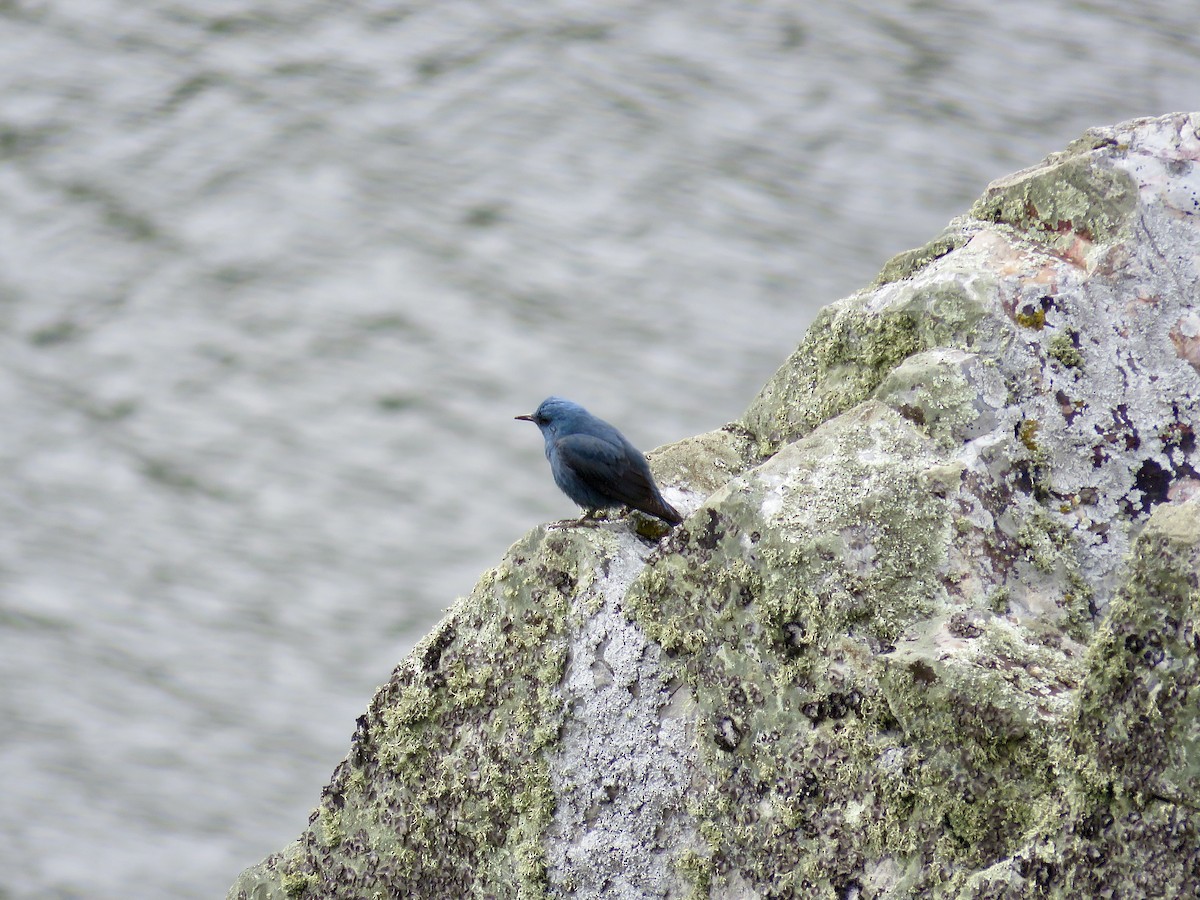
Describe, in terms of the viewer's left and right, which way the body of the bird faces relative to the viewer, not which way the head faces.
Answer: facing to the left of the viewer
